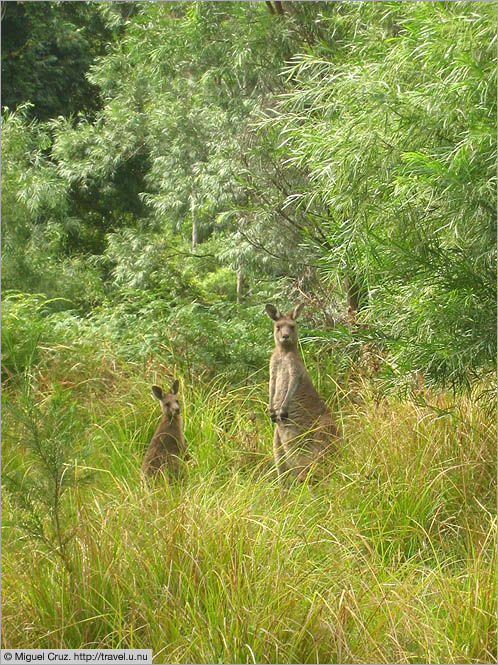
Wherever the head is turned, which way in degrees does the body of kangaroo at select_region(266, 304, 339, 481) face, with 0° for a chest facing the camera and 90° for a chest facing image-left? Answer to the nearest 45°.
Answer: approximately 45°

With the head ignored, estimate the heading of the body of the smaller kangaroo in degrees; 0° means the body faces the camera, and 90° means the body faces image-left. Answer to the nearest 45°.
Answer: approximately 315°

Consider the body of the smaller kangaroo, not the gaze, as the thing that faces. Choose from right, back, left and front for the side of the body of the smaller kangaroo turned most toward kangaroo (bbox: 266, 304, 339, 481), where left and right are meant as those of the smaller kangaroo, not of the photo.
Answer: left
